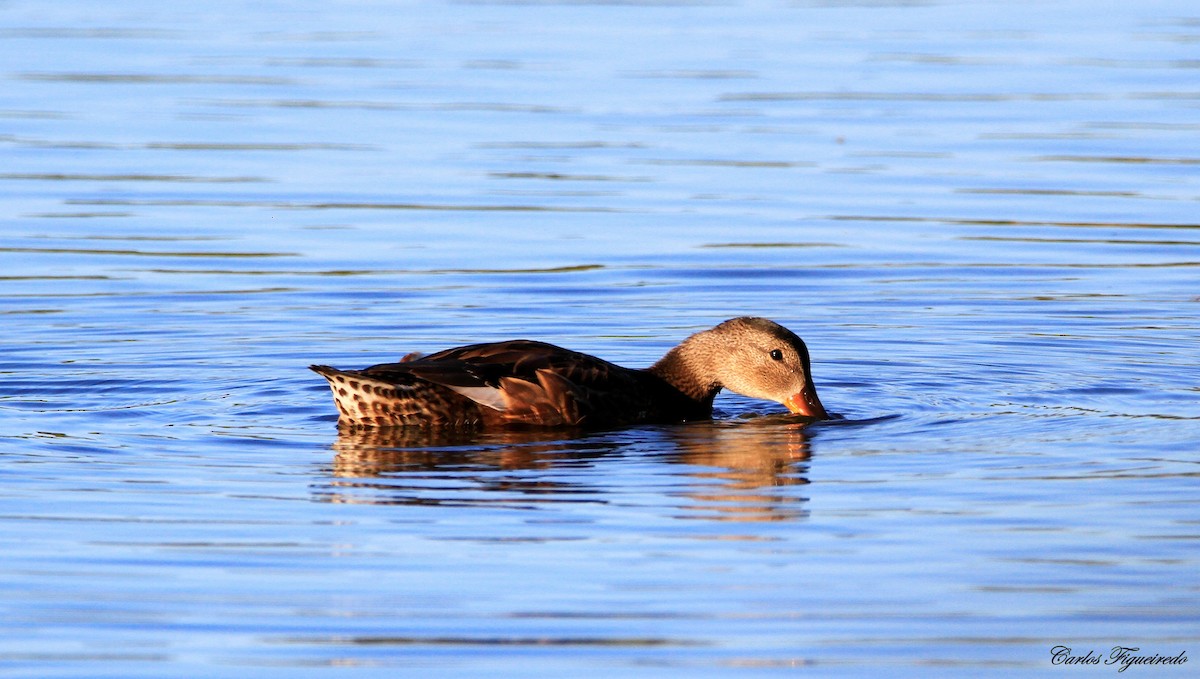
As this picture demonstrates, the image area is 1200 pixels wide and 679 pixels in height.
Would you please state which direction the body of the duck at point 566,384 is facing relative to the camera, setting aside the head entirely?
to the viewer's right
